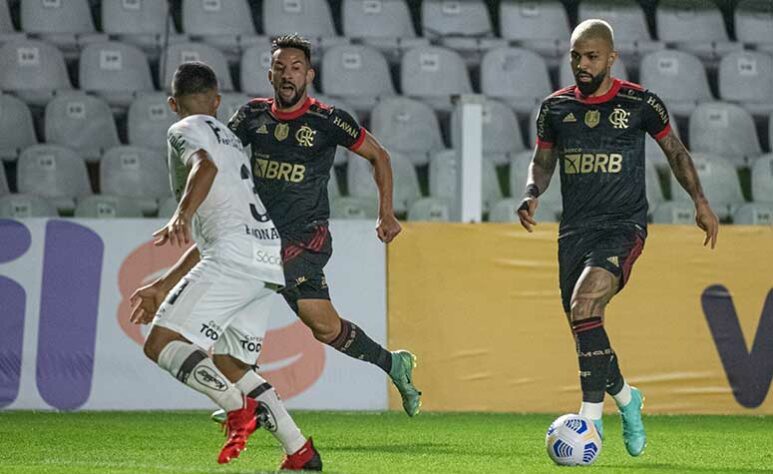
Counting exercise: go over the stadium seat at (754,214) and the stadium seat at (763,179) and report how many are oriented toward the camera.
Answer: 2

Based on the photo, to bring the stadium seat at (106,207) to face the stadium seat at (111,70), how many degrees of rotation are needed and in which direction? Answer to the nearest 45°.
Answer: approximately 180°

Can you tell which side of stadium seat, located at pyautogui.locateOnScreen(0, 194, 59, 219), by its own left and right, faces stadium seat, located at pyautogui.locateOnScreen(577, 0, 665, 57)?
left

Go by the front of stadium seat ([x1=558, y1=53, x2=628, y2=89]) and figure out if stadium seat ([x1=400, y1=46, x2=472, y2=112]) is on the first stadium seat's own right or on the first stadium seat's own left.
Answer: on the first stadium seat's own right

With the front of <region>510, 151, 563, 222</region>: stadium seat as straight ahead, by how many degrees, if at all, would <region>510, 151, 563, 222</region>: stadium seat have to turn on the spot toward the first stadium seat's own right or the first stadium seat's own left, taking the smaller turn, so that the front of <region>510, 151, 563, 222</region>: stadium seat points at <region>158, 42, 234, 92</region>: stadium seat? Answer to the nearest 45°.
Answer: approximately 90° to the first stadium seat's own right

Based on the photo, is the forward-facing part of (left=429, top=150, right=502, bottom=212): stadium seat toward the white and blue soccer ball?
yes

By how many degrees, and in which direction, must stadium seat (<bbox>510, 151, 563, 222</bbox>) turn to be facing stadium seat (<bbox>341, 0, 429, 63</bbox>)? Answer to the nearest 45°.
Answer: approximately 135° to its right

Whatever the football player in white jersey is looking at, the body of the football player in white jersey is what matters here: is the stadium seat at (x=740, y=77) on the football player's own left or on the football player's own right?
on the football player's own right

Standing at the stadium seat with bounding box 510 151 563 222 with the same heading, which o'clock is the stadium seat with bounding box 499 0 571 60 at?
the stadium seat with bounding box 499 0 571 60 is roughly at 6 o'clock from the stadium seat with bounding box 510 151 563 222.

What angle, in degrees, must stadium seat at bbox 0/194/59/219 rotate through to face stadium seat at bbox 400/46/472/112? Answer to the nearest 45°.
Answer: approximately 90° to its left

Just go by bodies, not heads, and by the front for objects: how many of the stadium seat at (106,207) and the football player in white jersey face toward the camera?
1

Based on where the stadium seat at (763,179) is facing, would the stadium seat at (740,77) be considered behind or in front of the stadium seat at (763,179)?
behind
